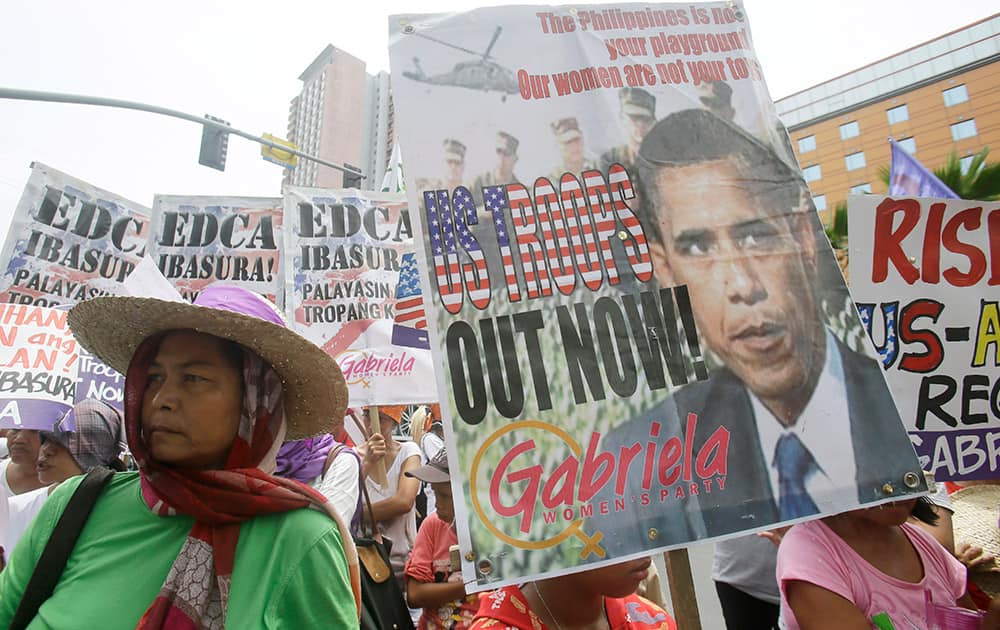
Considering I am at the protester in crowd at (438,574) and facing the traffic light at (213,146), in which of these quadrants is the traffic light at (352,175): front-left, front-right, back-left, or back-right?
front-right

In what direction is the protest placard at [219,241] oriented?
toward the camera

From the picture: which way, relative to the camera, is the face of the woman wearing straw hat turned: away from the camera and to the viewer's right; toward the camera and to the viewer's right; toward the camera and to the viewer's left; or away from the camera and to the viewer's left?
toward the camera and to the viewer's left

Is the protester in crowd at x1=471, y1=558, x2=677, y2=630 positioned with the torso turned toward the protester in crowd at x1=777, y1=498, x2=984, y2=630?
no

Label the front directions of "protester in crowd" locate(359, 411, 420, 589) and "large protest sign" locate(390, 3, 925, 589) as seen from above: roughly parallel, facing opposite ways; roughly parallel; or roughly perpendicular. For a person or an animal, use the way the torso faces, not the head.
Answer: roughly parallel

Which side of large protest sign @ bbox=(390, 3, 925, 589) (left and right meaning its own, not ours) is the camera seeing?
front

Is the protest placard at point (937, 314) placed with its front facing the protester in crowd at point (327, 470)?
no

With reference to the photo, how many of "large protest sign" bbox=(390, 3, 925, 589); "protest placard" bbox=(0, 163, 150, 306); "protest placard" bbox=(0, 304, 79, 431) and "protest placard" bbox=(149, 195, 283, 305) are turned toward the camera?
4

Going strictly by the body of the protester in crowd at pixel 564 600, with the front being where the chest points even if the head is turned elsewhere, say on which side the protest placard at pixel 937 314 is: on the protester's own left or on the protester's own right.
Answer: on the protester's own left

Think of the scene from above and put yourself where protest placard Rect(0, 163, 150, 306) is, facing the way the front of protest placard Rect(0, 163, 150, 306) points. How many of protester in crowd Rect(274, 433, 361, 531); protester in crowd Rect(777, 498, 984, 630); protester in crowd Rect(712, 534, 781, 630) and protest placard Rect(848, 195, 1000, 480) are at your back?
0

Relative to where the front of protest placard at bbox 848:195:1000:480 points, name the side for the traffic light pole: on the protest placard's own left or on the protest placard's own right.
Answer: on the protest placard's own right

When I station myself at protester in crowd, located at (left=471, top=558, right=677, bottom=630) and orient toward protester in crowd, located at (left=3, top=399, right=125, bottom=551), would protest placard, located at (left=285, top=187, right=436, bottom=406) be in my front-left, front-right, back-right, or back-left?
front-right
